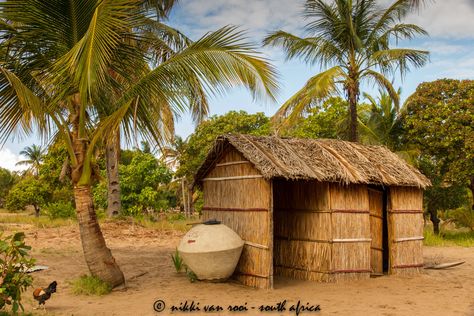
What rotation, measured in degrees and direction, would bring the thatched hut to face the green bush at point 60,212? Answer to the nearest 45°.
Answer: approximately 180°

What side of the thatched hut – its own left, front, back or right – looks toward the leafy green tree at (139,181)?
back

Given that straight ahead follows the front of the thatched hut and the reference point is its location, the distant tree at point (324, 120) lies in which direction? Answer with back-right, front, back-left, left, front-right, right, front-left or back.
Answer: back-left

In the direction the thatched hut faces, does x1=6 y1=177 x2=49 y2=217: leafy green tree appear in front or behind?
behind

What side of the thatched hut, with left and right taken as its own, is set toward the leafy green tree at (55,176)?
back

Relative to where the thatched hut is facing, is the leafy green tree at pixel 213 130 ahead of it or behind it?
behind

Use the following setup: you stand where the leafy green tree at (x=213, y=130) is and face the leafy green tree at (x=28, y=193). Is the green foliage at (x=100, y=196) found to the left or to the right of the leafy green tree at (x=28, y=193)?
left

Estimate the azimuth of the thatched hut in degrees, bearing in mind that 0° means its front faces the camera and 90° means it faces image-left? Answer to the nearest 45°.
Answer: approximately 315°

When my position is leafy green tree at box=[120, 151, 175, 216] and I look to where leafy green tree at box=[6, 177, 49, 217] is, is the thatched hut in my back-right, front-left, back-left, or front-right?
back-left

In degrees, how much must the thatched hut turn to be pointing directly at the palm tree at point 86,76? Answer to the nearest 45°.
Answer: approximately 90° to its right

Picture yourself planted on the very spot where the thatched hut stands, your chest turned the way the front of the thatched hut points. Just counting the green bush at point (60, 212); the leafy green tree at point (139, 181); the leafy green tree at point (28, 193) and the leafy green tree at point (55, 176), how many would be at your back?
4

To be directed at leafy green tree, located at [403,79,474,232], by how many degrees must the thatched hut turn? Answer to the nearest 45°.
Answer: approximately 90° to its left

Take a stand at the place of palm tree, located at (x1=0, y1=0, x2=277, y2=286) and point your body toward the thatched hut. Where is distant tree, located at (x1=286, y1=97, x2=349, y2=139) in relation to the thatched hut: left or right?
left

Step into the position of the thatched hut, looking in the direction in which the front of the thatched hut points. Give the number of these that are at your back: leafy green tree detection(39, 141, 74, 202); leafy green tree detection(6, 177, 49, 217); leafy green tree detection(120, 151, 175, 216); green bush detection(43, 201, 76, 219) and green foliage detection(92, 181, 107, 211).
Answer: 5
